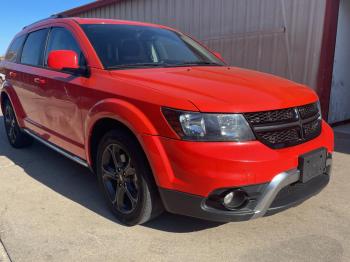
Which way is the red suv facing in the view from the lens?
facing the viewer and to the right of the viewer

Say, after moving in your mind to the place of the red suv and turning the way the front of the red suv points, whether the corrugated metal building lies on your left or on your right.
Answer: on your left
